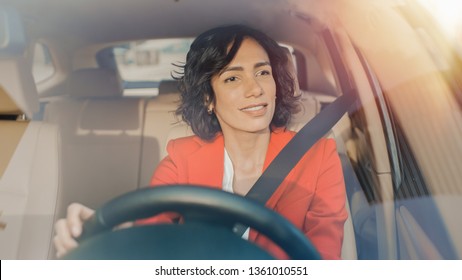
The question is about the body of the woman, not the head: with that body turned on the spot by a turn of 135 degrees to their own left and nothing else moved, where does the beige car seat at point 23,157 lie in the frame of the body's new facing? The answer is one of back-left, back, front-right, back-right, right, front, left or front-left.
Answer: back-left

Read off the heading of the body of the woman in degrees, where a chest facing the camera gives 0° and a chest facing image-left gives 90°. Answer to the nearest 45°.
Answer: approximately 0°
